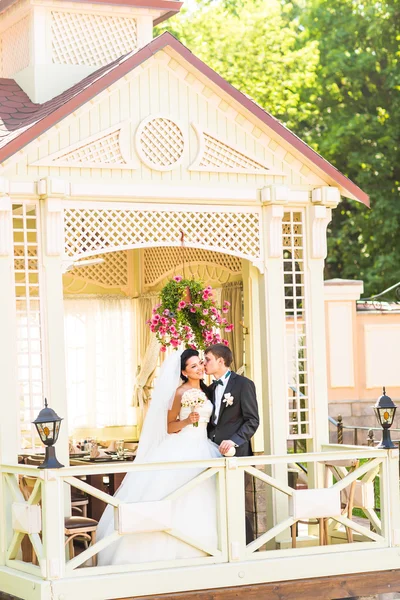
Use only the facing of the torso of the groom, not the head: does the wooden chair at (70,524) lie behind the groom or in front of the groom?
in front

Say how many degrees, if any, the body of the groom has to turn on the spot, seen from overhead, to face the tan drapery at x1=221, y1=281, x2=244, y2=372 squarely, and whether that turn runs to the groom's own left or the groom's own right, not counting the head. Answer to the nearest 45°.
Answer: approximately 135° to the groom's own right

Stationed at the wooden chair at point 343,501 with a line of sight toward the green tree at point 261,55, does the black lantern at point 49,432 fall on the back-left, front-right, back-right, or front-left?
back-left

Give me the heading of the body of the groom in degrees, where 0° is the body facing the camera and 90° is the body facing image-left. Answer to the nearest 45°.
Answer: approximately 45°

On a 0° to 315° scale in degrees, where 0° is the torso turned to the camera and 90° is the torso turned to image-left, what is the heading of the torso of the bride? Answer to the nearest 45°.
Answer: approximately 315°

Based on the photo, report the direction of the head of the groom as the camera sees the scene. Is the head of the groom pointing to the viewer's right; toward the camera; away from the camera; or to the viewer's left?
to the viewer's left

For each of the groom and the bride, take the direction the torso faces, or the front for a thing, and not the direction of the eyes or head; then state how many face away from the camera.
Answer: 0

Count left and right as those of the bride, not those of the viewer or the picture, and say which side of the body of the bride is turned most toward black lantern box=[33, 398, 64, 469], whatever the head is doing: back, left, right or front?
right

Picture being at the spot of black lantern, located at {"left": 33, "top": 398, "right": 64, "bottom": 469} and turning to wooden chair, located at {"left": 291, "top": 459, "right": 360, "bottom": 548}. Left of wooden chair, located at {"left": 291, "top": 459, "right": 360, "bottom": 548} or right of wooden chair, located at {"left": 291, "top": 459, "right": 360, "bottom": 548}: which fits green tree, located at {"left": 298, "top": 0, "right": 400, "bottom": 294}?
left

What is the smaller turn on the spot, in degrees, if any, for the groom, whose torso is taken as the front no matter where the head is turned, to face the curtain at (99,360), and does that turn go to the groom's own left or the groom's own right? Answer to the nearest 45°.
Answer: approximately 135° to the groom's own right

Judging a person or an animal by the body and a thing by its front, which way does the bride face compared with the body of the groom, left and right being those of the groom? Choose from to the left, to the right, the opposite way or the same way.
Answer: to the left

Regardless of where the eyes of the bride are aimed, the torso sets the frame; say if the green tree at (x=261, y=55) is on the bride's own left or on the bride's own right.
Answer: on the bride's own left
